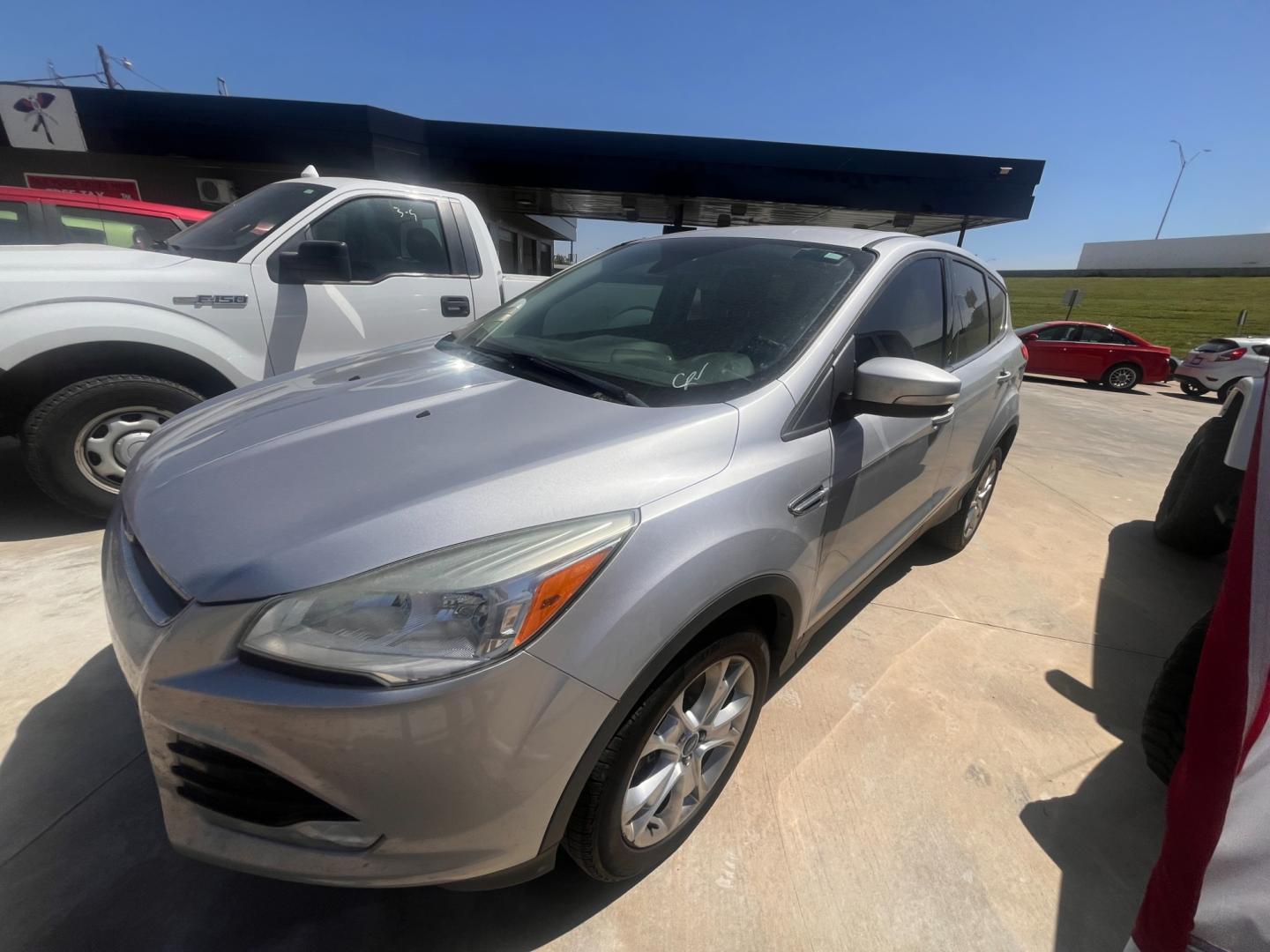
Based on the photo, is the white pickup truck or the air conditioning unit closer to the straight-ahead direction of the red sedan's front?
the air conditioning unit

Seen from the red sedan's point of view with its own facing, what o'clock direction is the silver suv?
The silver suv is roughly at 9 o'clock from the red sedan.

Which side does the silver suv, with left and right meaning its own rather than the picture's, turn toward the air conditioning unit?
right

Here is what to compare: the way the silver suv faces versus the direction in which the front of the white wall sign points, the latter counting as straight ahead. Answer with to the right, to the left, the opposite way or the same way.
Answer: to the right

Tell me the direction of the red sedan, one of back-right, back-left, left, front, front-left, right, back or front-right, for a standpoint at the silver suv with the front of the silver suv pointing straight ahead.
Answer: back

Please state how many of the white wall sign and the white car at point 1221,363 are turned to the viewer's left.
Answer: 0

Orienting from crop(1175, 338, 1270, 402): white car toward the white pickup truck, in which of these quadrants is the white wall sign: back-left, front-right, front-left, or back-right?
front-right

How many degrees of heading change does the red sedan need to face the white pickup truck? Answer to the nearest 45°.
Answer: approximately 90° to its left

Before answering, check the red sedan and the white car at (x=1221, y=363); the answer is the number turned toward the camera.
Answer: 0

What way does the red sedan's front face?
to the viewer's left

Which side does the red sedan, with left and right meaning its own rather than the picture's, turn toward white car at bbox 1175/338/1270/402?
back

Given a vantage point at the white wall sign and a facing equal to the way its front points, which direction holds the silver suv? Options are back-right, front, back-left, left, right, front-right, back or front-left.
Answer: front

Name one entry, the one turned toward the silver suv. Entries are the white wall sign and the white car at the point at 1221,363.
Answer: the white wall sign

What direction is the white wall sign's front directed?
toward the camera

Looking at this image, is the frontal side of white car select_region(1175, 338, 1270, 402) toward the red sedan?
no

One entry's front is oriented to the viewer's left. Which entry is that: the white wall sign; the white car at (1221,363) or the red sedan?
the red sedan

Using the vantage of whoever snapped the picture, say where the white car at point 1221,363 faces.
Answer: facing away from the viewer and to the right of the viewer

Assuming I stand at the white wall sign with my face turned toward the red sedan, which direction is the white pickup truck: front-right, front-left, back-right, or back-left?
front-right

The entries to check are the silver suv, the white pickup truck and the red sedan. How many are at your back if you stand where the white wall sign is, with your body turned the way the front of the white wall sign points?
0
